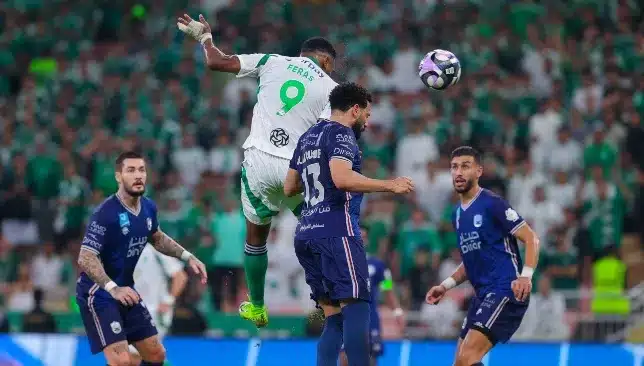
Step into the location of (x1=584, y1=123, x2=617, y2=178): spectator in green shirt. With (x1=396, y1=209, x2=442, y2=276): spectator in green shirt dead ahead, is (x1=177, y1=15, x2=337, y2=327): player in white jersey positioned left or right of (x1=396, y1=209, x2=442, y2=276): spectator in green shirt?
left

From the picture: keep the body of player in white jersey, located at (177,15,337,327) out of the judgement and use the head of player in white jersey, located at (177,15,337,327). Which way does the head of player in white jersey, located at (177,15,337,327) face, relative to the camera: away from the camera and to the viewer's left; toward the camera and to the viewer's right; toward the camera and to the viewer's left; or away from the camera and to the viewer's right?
away from the camera and to the viewer's right

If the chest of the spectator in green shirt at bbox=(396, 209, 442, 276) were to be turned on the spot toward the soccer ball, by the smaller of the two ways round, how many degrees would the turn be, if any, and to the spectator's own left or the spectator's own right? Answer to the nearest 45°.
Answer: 0° — they already face it

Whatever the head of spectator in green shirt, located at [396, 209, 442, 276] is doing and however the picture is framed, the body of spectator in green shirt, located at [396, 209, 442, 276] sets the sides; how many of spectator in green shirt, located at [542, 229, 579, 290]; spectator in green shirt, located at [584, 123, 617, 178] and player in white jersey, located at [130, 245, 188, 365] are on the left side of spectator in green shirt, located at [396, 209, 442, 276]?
2

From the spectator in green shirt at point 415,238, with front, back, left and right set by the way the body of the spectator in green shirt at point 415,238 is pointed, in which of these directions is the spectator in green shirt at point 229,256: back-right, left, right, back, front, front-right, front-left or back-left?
right

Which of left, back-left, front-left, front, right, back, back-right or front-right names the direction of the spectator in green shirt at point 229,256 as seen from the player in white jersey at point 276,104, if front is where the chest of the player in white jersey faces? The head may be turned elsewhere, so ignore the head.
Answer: front-left

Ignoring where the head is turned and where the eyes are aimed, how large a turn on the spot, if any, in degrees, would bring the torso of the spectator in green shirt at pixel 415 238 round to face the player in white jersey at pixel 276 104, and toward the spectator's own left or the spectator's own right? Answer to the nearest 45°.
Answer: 0° — they already face them

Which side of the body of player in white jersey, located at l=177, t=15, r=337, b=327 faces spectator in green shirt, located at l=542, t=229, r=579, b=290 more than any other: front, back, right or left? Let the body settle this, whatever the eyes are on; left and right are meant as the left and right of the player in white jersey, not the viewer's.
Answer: front

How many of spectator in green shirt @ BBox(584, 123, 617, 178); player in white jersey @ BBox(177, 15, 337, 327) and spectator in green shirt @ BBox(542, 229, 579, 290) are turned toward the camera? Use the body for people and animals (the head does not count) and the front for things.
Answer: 2
